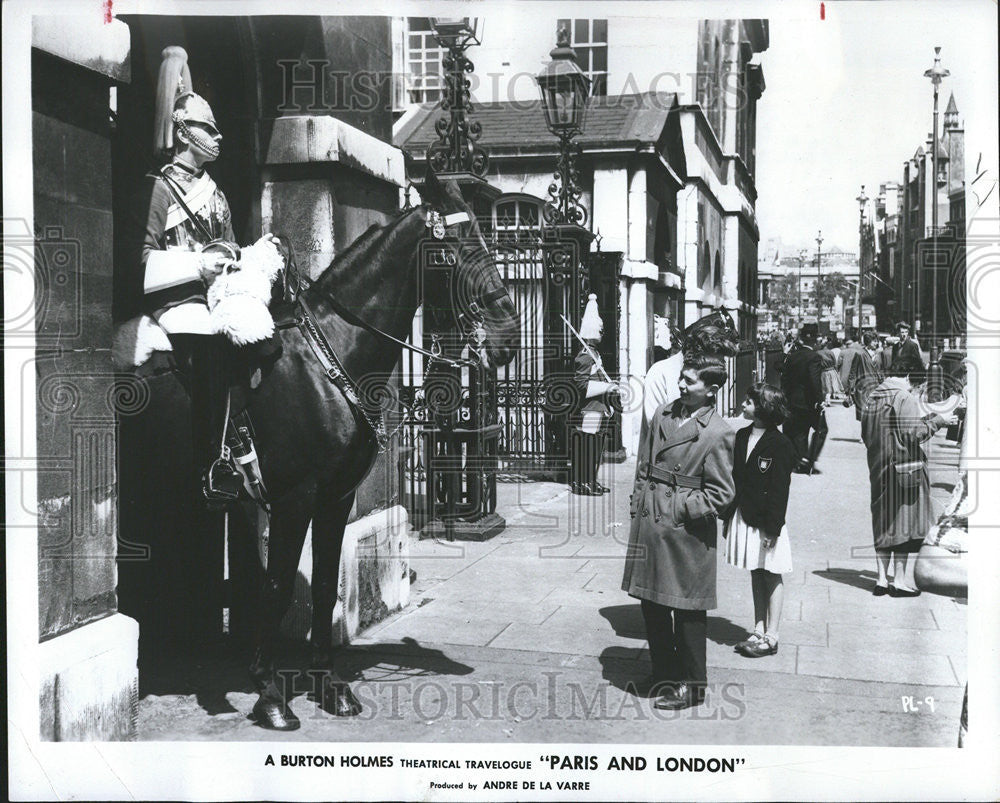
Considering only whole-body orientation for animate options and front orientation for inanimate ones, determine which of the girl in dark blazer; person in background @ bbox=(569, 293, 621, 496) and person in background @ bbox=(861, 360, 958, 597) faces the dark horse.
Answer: the girl in dark blazer

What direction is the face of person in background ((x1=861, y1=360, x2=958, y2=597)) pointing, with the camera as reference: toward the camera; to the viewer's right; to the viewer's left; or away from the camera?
away from the camera

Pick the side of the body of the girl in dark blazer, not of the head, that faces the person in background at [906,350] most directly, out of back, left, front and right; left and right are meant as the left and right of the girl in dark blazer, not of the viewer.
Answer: back

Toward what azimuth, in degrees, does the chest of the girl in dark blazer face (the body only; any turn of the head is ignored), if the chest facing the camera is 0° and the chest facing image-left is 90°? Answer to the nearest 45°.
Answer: approximately 45°

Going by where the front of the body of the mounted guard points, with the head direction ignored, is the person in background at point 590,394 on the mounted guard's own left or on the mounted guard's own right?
on the mounted guard's own left

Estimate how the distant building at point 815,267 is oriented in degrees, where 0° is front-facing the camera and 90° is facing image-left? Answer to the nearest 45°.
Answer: approximately 0°

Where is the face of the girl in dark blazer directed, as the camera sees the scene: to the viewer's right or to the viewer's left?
to the viewer's left
